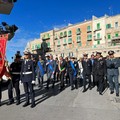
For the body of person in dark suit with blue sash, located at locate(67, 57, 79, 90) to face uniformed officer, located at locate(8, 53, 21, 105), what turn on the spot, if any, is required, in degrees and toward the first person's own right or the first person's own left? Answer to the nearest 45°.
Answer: approximately 45° to the first person's own right

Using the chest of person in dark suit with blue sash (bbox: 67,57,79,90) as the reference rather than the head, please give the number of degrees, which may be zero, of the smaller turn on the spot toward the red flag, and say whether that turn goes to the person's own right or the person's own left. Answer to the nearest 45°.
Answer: approximately 45° to the person's own right

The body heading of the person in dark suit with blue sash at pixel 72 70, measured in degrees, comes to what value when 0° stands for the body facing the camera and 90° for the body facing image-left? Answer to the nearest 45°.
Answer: approximately 0°

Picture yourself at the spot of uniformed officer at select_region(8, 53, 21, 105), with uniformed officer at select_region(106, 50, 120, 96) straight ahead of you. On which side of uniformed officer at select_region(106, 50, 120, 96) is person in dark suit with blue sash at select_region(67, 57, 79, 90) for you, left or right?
left

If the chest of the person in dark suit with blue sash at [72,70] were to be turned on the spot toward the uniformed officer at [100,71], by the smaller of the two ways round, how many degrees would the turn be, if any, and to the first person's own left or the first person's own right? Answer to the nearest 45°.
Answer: approximately 45° to the first person's own left
